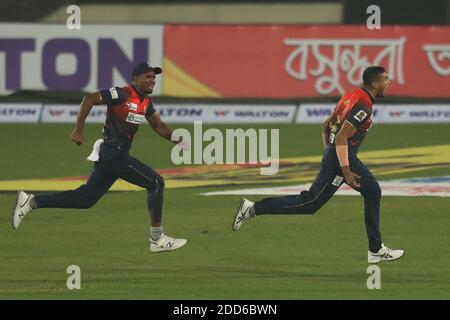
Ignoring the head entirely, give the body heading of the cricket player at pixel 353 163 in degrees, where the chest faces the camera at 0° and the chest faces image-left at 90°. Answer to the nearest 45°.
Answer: approximately 270°

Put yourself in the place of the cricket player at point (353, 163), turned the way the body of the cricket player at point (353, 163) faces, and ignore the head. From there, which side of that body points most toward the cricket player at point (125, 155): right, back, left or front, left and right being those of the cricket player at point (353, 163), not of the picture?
back

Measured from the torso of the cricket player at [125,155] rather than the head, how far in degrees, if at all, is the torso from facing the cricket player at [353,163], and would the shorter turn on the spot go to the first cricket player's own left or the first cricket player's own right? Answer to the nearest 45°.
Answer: approximately 45° to the first cricket player's own left

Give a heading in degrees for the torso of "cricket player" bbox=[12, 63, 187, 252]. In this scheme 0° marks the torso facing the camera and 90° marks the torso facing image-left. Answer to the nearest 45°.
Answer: approximately 315°

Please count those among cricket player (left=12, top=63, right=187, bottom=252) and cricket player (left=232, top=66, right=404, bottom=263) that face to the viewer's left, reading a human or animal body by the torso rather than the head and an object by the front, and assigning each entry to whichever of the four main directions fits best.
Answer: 0
